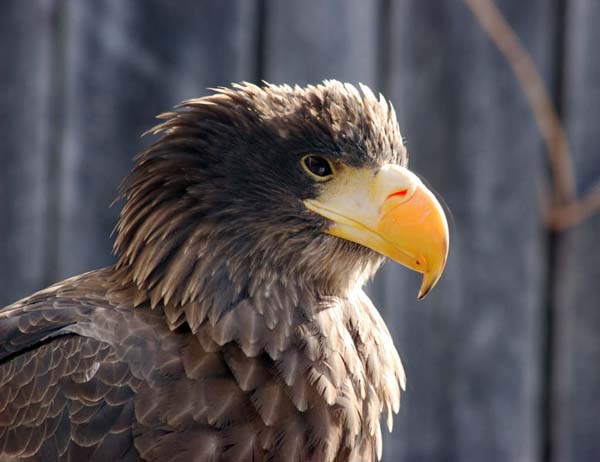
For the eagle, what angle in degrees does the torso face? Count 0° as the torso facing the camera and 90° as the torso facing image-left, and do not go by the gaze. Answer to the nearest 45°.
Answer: approximately 270°

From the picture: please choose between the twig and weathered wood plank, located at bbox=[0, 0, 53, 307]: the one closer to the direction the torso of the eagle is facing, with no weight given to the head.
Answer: the twig
